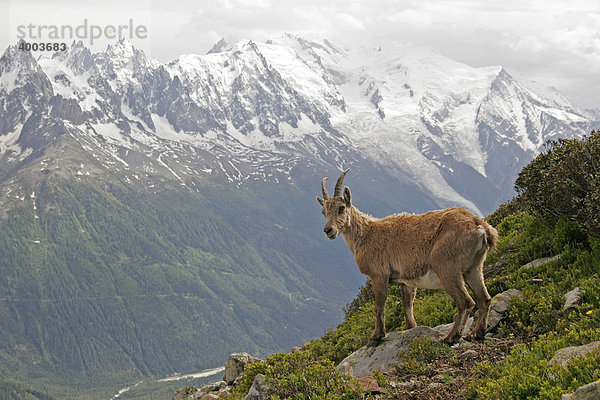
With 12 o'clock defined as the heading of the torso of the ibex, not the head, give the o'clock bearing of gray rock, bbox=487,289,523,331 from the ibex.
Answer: The gray rock is roughly at 5 o'clock from the ibex.

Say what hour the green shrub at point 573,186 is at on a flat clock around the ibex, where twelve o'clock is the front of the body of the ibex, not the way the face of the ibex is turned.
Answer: The green shrub is roughly at 5 o'clock from the ibex.

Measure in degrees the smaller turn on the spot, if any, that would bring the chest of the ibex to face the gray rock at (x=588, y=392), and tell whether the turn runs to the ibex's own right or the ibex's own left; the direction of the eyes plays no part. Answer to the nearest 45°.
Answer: approximately 90° to the ibex's own left

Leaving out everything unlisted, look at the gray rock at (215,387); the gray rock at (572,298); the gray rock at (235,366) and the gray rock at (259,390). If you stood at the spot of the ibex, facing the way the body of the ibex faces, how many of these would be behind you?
1

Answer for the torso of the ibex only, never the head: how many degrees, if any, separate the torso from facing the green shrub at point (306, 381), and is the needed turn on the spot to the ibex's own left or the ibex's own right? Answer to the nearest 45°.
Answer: approximately 45° to the ibex's own left

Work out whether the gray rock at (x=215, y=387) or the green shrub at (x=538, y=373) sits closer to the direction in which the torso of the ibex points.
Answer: the gray rock

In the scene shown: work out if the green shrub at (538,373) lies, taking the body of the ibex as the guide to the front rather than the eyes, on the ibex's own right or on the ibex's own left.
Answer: on the ibex's own left

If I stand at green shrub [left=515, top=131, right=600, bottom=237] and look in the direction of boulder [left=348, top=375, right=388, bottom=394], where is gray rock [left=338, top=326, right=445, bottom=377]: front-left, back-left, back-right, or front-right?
front-right

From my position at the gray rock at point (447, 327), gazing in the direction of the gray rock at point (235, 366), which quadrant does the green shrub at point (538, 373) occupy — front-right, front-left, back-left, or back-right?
back-left

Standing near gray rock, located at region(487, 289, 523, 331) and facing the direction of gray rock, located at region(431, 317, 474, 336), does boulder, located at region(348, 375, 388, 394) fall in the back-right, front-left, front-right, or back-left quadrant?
front-left

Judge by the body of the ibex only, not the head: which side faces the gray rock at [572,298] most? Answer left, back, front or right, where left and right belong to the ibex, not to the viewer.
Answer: back

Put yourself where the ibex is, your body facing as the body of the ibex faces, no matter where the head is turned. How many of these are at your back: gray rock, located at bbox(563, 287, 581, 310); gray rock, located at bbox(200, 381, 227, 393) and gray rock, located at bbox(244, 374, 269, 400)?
1

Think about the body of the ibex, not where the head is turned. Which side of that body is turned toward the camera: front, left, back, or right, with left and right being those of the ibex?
left

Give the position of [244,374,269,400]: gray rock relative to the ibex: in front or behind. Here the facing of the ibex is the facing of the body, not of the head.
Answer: in front
